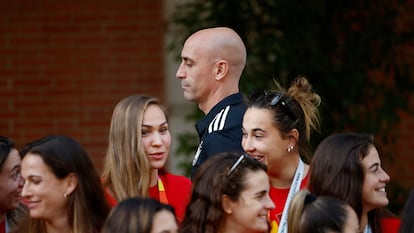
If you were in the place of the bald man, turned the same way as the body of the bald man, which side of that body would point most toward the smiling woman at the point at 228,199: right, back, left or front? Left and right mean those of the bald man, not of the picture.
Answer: left

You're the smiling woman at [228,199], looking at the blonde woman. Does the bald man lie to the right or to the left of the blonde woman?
right

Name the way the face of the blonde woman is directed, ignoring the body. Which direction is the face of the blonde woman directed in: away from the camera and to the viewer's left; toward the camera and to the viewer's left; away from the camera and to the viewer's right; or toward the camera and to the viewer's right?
toward the camera and to the viewer's right

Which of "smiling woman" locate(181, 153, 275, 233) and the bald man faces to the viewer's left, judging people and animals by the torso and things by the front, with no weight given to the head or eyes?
the bald man

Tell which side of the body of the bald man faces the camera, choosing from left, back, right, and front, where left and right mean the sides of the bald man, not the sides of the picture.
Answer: left
